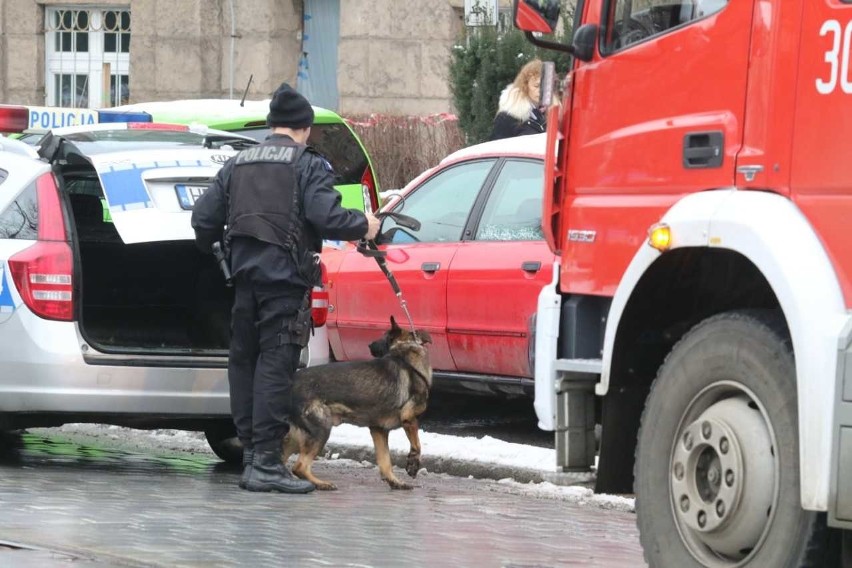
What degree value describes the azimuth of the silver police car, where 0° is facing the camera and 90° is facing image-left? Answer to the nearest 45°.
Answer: approximately 135°

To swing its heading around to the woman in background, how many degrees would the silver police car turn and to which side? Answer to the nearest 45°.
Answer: approximately 90° to its right

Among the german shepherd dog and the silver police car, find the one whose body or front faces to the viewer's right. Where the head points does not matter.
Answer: the german shepherd dog

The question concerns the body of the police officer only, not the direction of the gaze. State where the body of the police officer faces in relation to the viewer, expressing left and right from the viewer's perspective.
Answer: facing away from the viewer and to the right of the viewer

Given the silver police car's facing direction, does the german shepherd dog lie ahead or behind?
behind

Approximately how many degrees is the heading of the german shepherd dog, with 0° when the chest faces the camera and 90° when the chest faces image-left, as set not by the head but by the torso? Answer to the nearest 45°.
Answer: approximately 270°

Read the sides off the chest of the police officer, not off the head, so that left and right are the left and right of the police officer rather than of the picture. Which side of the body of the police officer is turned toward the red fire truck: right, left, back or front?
right

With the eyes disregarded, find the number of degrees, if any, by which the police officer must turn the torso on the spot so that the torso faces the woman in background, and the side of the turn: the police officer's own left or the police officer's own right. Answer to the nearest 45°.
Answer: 0° — they already face them

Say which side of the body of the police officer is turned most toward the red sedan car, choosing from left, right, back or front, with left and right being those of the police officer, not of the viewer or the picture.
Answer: front

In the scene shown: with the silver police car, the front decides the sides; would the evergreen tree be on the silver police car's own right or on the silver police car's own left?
on the silver police car's own right

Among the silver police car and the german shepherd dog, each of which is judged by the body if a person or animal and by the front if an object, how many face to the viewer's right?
1
